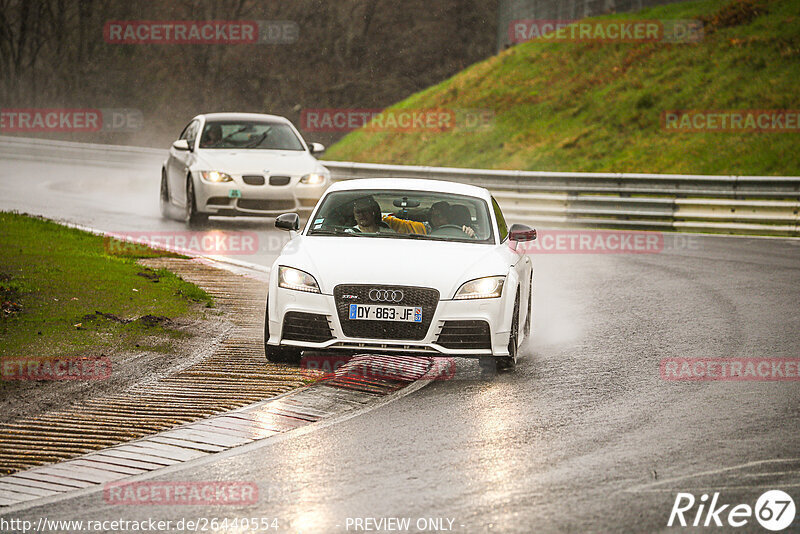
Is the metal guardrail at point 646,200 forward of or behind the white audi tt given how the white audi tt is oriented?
behind

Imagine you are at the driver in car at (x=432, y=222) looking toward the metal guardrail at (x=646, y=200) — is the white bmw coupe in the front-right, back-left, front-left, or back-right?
front-left

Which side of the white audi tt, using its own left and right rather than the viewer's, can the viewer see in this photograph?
front

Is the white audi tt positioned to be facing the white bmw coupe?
no
